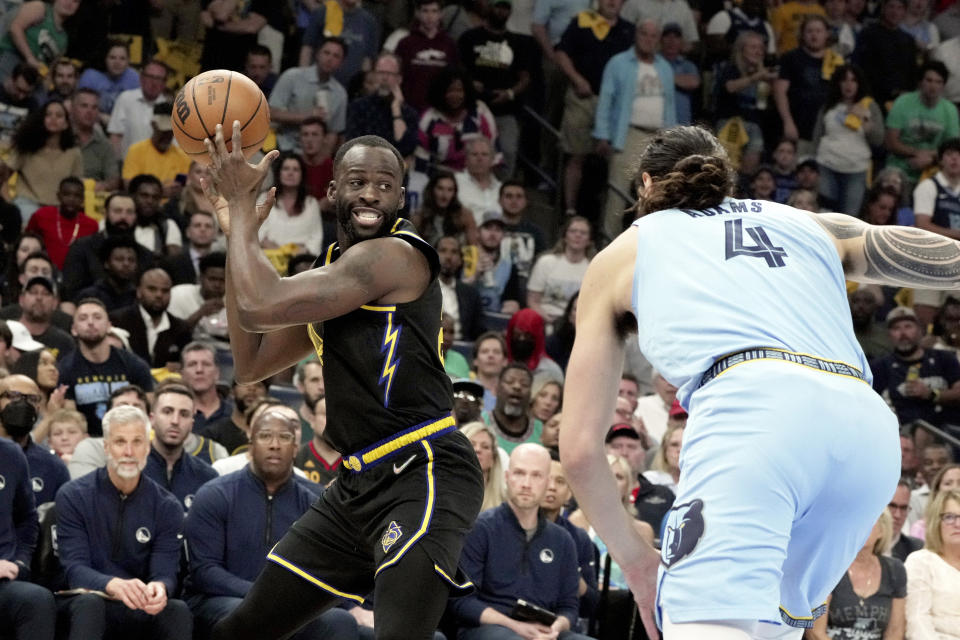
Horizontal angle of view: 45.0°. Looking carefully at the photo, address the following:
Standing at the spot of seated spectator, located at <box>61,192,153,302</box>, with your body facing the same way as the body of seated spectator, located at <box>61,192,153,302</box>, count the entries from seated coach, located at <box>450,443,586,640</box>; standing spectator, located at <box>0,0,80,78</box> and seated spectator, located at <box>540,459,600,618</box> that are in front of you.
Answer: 2

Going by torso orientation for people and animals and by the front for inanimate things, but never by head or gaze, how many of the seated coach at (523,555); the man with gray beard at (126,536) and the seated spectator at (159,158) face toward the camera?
3

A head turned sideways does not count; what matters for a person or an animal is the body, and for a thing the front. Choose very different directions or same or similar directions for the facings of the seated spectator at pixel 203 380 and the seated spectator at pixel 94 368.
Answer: same or similar directions

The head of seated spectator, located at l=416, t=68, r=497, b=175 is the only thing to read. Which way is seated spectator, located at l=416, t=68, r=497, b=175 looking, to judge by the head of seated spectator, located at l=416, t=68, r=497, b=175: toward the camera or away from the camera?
toward the camera

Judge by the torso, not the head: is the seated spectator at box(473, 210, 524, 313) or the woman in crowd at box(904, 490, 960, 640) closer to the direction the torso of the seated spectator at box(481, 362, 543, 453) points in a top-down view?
the woman in crowd

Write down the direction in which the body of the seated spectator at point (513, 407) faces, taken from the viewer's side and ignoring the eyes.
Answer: toward the camera

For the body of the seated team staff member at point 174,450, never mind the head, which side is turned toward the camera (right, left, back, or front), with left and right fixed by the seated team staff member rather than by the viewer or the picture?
front

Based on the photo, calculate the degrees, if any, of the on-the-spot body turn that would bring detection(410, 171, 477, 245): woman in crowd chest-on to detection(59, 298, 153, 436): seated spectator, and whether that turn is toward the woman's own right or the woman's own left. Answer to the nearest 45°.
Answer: approximately 45° to the woman's own right

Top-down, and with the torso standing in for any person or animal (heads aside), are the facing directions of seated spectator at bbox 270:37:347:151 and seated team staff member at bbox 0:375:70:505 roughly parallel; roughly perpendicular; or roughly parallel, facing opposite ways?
roughly parallel

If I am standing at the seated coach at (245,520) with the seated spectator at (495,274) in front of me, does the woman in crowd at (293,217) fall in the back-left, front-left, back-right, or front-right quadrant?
front-left

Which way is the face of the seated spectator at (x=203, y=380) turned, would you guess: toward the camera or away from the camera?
toward the camera

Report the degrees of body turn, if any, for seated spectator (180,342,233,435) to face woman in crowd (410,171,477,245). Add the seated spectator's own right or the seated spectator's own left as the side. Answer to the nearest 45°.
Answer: approximately 135° to the seated spectator's own left

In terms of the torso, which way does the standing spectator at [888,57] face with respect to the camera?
toward the camera

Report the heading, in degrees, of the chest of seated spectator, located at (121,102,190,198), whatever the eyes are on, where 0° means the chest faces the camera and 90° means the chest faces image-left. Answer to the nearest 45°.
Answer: approximately 0°

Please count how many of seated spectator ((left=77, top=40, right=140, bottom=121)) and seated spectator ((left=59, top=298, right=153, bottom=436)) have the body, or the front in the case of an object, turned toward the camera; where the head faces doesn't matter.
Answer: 2

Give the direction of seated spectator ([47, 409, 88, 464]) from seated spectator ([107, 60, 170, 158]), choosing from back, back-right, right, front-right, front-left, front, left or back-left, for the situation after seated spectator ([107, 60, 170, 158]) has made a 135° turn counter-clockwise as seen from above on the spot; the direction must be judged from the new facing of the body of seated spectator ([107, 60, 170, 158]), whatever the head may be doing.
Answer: back
